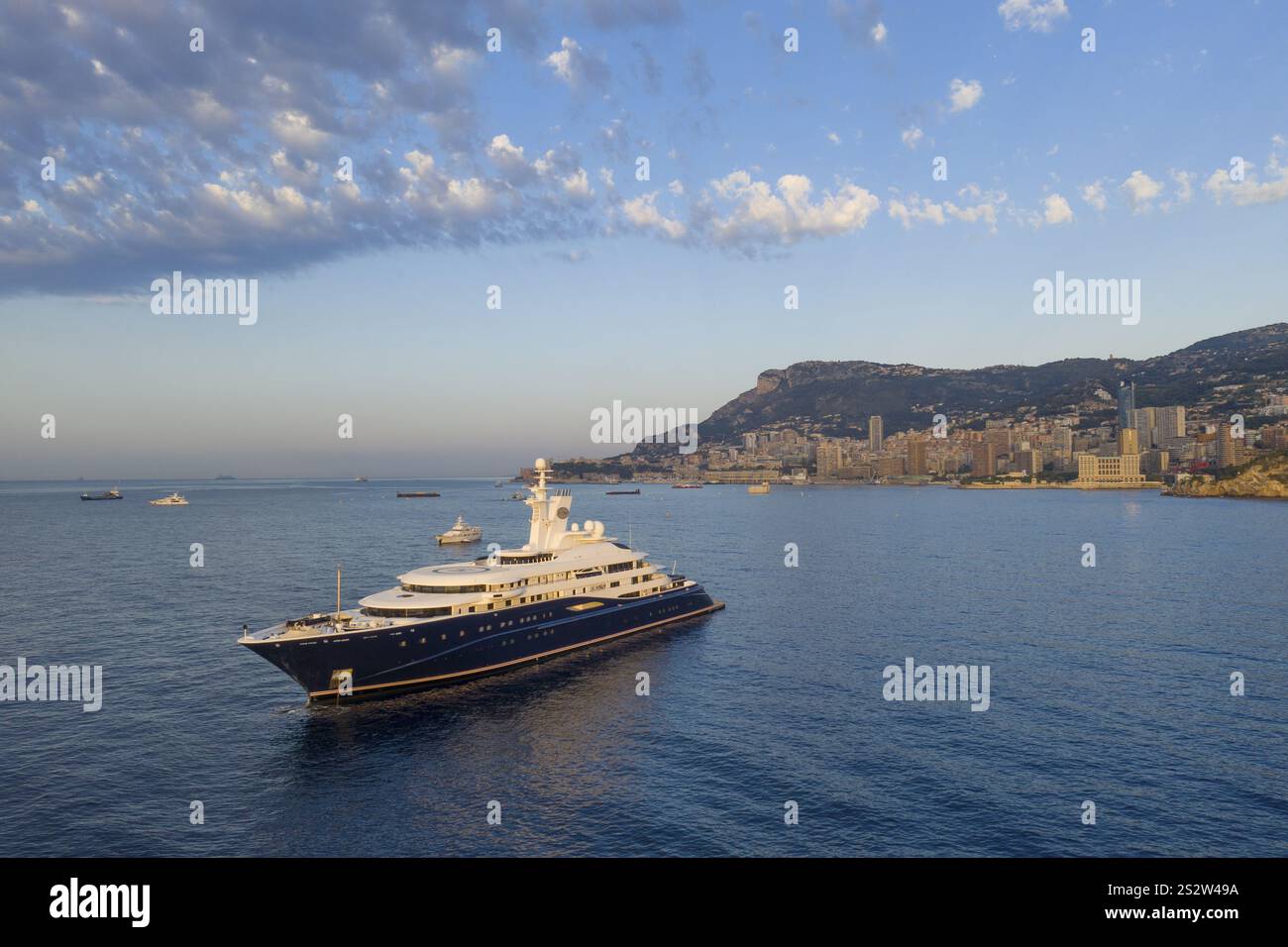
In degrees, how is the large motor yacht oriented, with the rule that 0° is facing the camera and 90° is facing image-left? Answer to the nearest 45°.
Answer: approximately 45°
